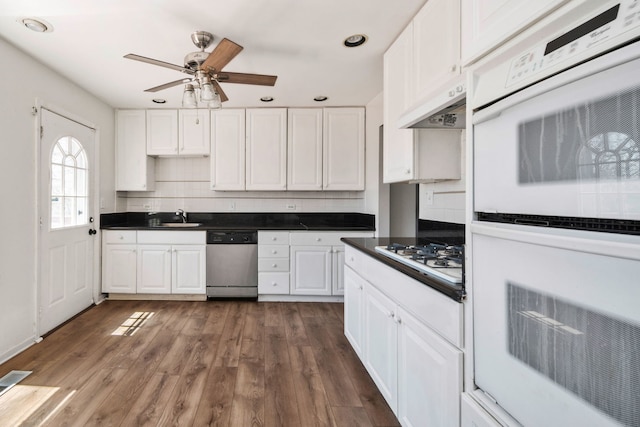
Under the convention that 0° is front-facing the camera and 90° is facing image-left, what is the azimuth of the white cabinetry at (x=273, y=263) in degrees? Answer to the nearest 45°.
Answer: approximately 0°

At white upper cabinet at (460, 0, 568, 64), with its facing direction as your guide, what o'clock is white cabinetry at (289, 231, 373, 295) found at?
The white cabinetry is roughly at 3 o'clock from the white upper cabinet.

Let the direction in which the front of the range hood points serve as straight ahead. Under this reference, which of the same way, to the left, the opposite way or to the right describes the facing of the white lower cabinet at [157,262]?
to the left

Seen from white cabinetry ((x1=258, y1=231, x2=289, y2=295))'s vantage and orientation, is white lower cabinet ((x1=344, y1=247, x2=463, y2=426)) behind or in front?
in front

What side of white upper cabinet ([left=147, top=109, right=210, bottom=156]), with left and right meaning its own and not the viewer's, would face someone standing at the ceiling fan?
front

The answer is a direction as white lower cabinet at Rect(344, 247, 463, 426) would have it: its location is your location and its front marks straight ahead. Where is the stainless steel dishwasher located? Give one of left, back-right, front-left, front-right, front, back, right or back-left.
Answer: right

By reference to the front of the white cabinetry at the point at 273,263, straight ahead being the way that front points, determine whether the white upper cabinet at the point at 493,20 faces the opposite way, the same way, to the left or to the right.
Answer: to the right

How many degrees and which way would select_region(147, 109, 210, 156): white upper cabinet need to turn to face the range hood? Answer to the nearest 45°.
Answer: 0° — it already faces it

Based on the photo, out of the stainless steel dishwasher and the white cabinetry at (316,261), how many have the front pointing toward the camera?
2

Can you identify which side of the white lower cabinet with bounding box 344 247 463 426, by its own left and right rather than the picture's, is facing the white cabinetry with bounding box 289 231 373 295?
right

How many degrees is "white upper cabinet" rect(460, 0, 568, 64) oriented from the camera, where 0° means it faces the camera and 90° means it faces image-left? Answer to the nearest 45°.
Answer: approximately 45°
